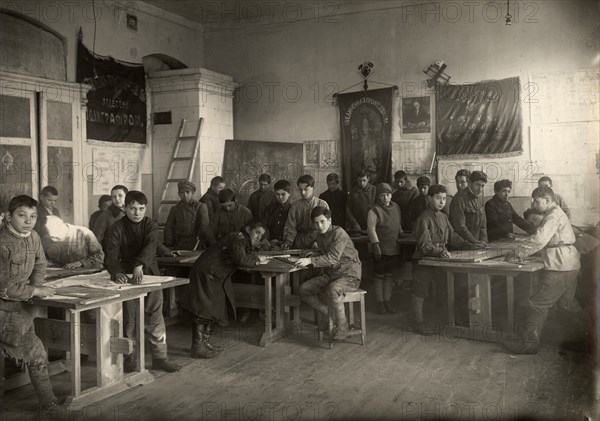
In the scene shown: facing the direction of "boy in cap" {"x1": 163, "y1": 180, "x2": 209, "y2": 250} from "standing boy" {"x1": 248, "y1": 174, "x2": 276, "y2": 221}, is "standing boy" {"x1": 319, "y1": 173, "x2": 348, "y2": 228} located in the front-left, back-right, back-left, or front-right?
back-left

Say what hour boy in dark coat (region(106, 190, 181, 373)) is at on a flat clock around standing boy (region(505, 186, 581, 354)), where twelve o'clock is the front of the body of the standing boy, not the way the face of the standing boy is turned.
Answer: The boy in dark coat is roughly at 11 o'clock from the standing boy.

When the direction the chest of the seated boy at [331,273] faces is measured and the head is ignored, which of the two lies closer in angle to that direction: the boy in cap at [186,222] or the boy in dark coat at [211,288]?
the boy in dark coat

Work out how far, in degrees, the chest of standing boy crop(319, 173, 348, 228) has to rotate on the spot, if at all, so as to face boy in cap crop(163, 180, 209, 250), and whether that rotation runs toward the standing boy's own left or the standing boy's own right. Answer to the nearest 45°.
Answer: approximately 45° to the standing boy's own right

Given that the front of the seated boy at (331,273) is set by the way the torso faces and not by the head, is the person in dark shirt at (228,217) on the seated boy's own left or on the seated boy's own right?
on the seated boy's own right

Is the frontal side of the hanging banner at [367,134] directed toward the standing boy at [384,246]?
yes

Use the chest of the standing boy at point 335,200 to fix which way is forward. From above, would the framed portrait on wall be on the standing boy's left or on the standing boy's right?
on the standing boy's left

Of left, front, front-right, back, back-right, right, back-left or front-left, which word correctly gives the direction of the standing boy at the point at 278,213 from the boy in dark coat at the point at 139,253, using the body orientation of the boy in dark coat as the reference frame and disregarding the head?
back-left

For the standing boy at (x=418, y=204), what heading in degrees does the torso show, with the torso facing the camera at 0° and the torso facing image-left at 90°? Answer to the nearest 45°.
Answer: approximately 0°
